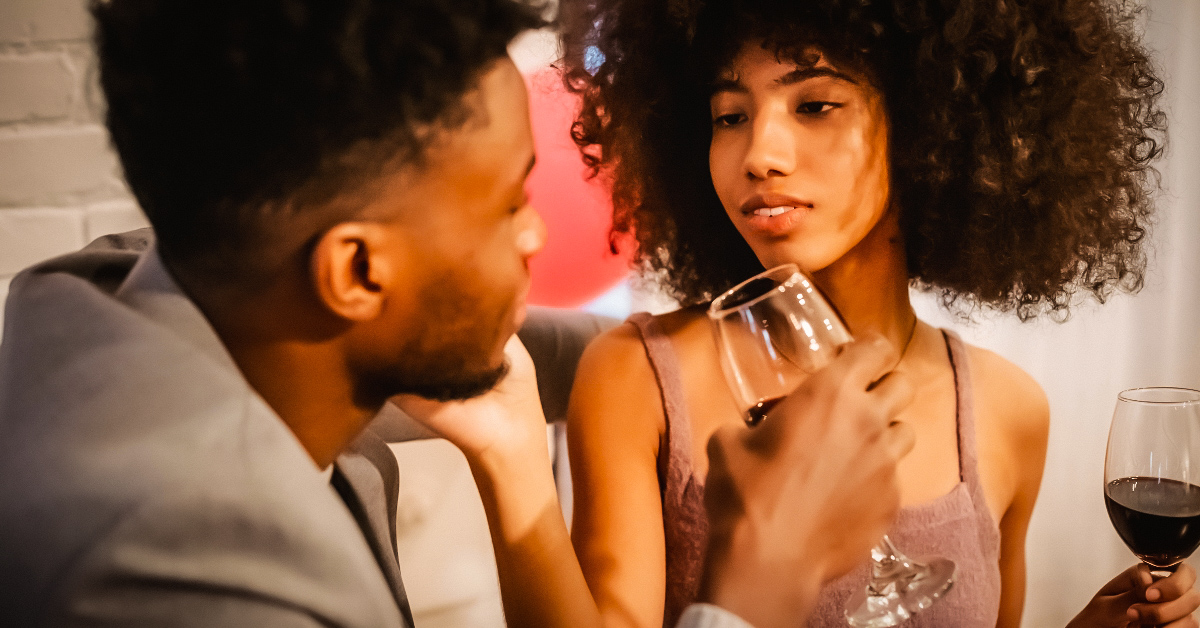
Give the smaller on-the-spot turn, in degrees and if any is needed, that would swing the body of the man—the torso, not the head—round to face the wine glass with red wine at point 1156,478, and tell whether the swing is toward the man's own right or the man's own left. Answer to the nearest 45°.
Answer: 0° — they already face it

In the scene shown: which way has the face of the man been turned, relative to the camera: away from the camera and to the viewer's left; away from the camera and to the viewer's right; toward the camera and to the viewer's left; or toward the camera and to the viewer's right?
away from the camera and to the viewer's right

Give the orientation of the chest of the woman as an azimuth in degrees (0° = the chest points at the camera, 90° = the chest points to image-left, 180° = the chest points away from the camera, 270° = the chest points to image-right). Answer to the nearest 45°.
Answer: approximately 0°

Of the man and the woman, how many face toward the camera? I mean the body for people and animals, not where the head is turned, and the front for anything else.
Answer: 1

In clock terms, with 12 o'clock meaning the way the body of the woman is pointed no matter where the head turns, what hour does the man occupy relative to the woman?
The man is roughly at 1 o'clock from the woman.

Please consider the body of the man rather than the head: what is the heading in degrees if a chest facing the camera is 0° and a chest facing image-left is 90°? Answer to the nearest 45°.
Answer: approximately 270°
